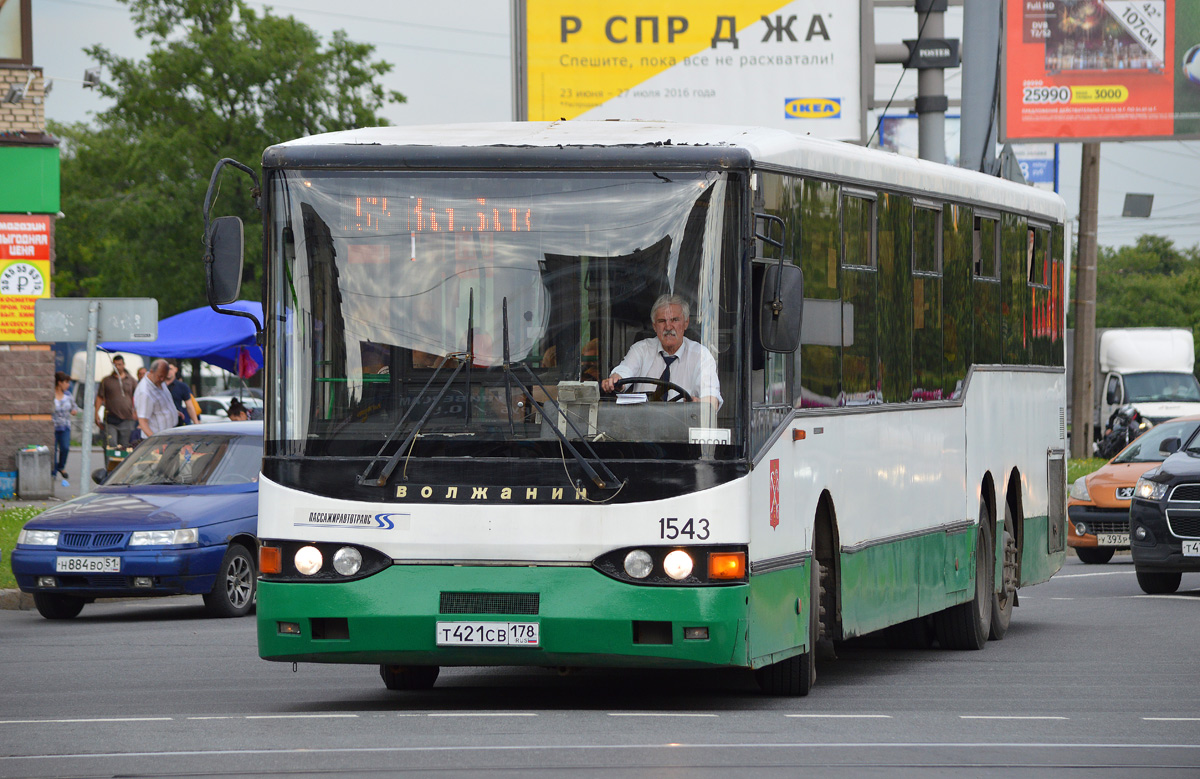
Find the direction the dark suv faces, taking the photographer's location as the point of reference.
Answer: facing the viewer and to the left of the viewer

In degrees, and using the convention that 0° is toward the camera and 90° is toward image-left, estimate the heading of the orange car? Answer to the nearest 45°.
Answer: approximately 45°

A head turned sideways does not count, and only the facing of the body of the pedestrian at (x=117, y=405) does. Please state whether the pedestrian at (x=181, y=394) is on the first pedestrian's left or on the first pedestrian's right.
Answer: on the first pedestrian's left

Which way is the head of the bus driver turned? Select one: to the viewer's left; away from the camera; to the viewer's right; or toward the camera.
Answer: toward the camera

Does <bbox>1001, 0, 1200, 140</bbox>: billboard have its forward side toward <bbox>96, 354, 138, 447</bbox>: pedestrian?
no

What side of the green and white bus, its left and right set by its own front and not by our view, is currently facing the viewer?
front

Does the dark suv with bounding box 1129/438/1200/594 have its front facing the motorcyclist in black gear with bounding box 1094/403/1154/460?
no

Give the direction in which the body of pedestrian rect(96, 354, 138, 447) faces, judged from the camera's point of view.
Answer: toward the camera

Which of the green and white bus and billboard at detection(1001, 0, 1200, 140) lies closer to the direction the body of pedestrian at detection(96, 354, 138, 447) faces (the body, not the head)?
the green and white bus

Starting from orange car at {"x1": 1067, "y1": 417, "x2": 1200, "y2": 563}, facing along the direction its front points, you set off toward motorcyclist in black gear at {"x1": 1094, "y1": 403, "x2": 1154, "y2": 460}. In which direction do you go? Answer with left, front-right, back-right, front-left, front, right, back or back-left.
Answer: back-right

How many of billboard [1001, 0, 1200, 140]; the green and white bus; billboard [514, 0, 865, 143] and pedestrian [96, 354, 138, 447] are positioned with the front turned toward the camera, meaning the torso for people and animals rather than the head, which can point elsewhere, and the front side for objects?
4

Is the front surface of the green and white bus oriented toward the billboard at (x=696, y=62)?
no

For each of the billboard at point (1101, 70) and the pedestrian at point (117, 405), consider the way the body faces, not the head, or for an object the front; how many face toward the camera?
2

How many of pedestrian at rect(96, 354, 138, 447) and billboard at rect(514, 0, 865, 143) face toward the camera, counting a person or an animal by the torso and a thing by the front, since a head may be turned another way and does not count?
2

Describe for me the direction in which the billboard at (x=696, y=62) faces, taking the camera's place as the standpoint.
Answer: facing the viewer
